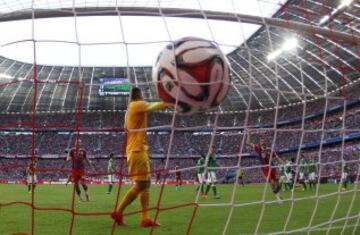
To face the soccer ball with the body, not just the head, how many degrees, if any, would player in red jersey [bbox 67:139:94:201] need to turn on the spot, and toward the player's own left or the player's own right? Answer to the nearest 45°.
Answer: approximately 45° to the player's own left

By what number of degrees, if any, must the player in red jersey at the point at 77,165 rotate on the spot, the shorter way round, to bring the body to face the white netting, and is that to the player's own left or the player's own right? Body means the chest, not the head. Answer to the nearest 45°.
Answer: approximately 45° to the player's own left

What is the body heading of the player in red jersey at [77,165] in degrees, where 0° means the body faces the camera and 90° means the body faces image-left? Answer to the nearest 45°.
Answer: approximately 0°
